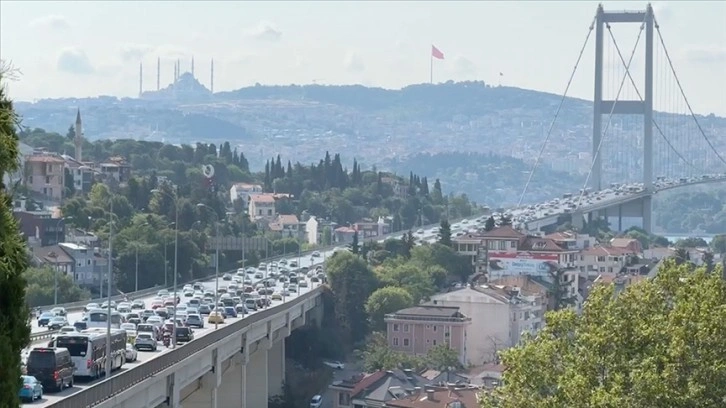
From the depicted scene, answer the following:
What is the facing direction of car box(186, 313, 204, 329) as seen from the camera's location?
facing away from the viewer and to the right of the viewer

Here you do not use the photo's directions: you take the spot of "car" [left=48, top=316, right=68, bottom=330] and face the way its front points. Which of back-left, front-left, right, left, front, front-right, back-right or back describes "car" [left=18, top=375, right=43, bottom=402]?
front-left

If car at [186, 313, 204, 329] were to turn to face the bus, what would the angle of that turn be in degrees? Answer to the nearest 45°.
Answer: approximately 135° to its right

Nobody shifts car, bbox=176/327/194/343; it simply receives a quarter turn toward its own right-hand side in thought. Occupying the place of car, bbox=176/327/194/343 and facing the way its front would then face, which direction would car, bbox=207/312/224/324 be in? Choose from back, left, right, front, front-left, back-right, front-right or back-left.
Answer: back-left

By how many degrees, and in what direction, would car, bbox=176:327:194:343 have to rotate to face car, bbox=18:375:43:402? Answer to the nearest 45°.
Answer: approximately 135° to its right

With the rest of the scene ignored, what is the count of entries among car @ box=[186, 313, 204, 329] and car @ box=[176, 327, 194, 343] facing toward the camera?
0
